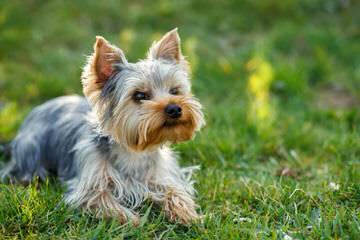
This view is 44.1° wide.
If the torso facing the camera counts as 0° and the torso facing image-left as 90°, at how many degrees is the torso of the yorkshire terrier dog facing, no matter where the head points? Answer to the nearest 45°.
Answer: approximately 315°

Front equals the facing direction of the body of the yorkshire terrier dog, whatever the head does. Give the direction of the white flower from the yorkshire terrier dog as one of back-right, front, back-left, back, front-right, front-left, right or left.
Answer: front-left
